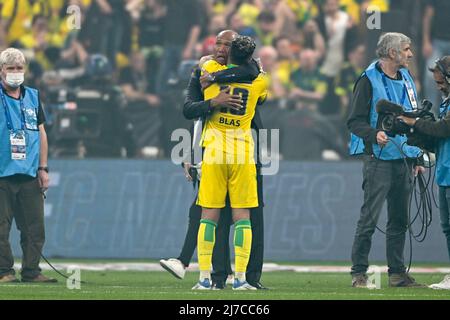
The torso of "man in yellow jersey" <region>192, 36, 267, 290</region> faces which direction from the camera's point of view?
away from the camera

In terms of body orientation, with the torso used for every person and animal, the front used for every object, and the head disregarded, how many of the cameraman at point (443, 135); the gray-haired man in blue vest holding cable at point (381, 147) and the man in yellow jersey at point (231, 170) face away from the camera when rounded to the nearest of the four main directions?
1

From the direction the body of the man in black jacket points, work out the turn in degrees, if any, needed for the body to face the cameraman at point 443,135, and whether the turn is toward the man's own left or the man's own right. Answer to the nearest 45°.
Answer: approximately 90° to the man's own left

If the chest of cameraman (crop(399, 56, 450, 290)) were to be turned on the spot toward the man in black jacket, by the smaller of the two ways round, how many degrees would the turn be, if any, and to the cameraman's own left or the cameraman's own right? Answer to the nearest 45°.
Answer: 0° — they already face them

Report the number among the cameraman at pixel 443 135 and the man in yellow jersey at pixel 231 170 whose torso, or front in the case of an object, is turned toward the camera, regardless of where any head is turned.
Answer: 0

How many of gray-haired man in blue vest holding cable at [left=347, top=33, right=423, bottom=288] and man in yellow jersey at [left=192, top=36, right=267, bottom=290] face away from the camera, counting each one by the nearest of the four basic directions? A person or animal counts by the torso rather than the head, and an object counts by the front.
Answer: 1

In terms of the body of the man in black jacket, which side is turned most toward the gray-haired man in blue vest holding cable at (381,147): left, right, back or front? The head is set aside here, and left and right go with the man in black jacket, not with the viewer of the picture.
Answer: left

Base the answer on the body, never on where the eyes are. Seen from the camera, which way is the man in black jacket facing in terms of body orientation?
toward the camera

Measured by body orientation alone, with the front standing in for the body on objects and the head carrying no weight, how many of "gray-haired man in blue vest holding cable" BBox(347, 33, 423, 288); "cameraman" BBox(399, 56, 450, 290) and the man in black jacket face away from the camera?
0

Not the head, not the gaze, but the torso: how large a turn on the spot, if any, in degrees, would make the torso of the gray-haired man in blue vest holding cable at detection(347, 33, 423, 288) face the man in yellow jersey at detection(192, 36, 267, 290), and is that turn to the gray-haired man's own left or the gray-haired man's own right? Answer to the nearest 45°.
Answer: approximately 90° to the gray-haired man's own right

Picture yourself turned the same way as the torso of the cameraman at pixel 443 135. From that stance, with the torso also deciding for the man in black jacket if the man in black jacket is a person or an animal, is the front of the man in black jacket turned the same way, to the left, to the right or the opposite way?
to the left

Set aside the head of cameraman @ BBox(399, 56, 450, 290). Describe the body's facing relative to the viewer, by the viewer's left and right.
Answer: facing to the left of the viewer
